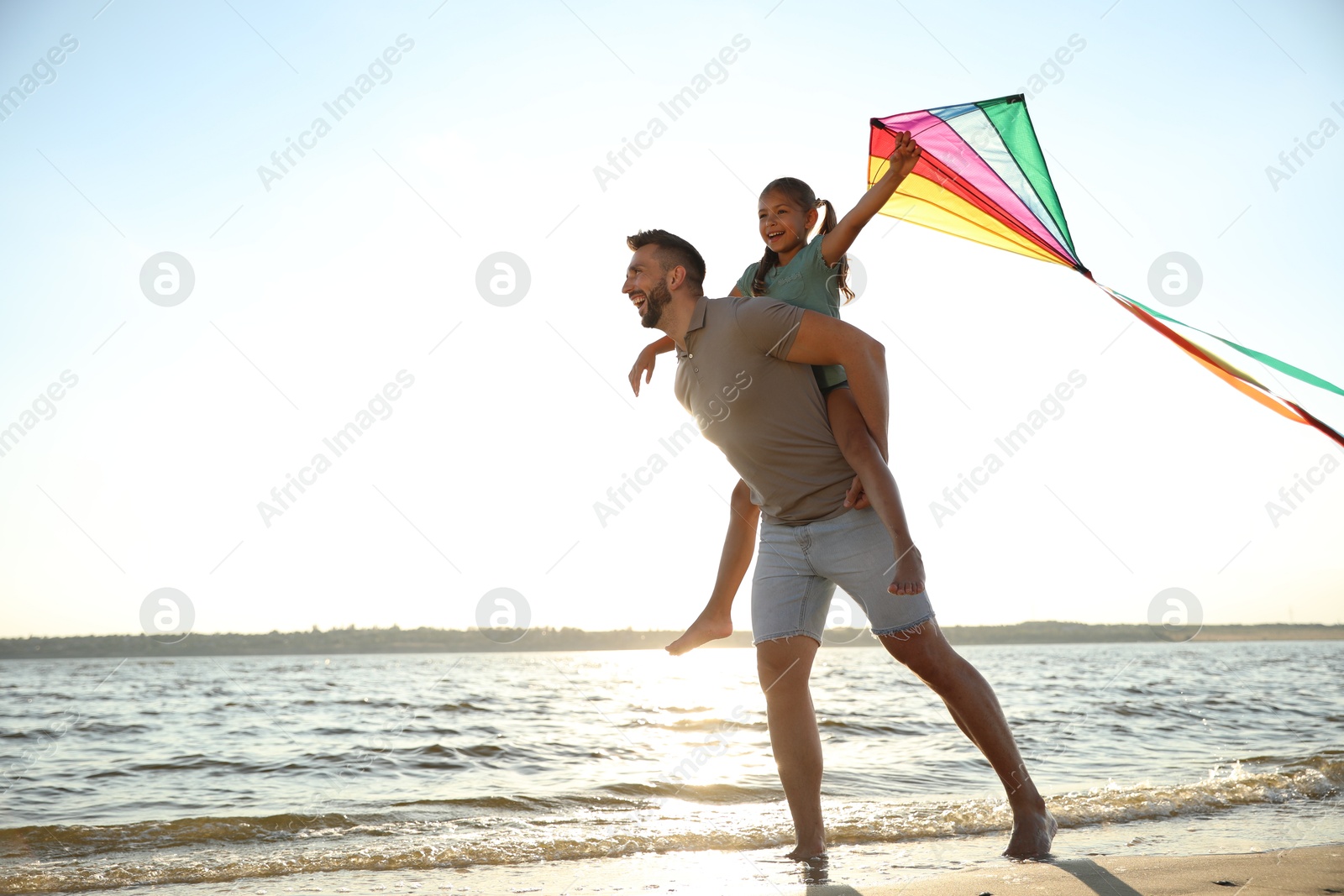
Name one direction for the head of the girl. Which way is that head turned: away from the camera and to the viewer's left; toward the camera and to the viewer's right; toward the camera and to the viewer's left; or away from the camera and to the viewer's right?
toward the camera and to the viewer's left

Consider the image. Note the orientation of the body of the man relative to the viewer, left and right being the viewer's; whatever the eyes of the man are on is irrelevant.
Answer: facing the viewer and to the left of the viewer

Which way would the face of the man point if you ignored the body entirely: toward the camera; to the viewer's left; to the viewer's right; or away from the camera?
to the viewer's left
